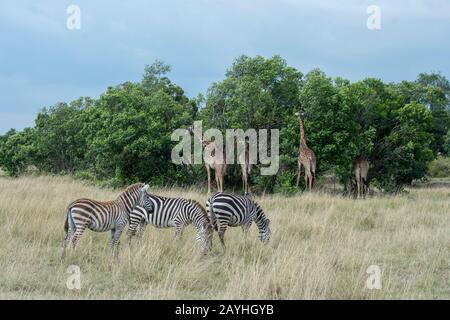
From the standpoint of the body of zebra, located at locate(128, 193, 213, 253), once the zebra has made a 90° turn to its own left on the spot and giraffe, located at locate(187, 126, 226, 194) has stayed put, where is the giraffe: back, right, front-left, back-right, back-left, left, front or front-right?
front

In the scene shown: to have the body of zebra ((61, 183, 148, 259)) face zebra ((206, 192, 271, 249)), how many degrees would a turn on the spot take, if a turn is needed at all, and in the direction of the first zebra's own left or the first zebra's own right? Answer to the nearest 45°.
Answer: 0° — it already faces it

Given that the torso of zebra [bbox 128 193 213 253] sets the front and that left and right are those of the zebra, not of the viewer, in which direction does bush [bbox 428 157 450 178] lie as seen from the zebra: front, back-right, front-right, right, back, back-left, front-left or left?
front-left

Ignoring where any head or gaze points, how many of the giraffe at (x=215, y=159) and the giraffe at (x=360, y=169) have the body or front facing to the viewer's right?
0

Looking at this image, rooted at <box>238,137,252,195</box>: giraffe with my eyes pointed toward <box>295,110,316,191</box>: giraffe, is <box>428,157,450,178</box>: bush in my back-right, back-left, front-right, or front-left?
front-left

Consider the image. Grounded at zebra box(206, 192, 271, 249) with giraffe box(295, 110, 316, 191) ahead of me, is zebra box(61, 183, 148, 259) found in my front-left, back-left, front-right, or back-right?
back-left

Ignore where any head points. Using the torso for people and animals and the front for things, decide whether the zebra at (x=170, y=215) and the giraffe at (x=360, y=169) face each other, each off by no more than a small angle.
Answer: no

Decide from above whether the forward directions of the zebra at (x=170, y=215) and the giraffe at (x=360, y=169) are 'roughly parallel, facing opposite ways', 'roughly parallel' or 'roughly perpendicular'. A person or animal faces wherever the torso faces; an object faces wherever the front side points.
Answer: roughly perpendicular

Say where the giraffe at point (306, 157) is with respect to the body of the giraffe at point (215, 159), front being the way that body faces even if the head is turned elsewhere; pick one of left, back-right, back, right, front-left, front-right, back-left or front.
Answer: back-left

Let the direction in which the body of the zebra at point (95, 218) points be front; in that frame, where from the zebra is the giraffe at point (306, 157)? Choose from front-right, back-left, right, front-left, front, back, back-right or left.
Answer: front-left

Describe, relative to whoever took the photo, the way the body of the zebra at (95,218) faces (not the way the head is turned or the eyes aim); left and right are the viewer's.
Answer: facing to the right of the viewer

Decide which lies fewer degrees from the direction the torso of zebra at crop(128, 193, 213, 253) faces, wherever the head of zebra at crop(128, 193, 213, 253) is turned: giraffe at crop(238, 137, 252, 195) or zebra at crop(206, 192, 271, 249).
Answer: the zebra

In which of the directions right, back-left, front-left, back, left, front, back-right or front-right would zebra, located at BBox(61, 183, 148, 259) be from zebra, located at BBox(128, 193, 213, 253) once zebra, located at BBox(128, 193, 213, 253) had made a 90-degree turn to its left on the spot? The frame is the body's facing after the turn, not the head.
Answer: back-left

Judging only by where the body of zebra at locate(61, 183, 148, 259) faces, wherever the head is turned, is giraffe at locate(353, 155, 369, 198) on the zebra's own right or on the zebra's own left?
on the zebra's own left

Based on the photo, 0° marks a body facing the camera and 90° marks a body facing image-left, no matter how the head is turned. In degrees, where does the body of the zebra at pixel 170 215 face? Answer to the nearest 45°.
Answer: approximately 270°

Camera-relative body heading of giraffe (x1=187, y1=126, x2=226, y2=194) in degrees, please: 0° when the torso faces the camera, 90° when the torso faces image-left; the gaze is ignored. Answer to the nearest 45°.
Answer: approximately 45°

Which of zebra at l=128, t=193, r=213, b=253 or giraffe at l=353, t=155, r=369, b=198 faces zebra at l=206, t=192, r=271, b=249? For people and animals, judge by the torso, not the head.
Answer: zebra at l=128, t=193, r=213, b=253

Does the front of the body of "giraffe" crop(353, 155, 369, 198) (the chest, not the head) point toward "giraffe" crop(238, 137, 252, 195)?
no
